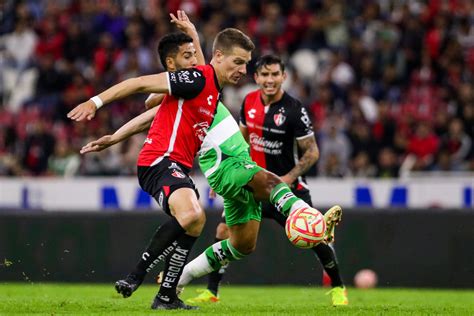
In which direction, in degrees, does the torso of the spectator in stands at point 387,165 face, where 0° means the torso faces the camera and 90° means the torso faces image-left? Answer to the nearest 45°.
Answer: approximately 0°

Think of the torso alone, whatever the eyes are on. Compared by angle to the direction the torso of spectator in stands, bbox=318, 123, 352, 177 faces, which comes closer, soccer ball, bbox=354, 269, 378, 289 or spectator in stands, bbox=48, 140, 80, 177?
the soccer ball

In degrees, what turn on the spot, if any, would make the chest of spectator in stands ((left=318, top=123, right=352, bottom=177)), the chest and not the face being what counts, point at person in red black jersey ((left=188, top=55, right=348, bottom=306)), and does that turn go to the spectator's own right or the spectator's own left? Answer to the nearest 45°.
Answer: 0° — they already face them

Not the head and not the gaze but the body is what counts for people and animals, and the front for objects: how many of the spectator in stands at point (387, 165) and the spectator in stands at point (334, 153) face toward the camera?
2

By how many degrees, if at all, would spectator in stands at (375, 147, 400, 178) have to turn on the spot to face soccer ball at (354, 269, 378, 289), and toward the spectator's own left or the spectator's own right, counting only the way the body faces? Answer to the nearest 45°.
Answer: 0° — they already face it
